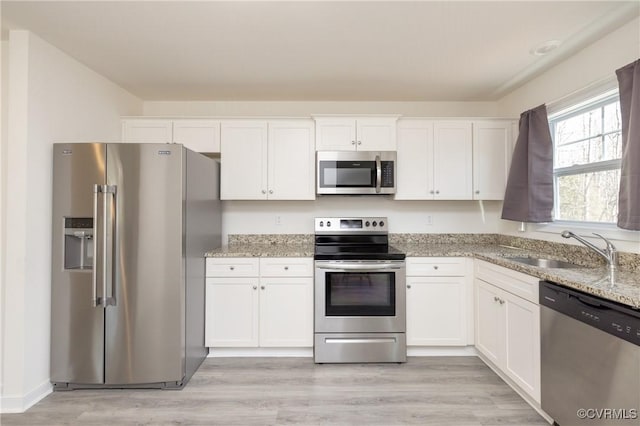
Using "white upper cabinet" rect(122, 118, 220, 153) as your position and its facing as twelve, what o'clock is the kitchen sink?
The kitchen sink is roughly at 10 o'clock from the white upper cabinet.

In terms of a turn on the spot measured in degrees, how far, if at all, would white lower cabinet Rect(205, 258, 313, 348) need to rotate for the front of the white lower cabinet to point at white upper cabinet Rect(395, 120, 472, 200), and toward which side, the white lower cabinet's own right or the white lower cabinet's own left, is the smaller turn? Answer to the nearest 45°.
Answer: approximately 90° to the white lower cabinet's own left

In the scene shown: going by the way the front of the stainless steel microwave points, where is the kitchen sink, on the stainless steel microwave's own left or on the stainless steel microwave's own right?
on the stainless steel microwave's own left

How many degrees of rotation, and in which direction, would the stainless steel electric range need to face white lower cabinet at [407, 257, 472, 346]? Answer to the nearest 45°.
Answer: approximately 90° to its left
